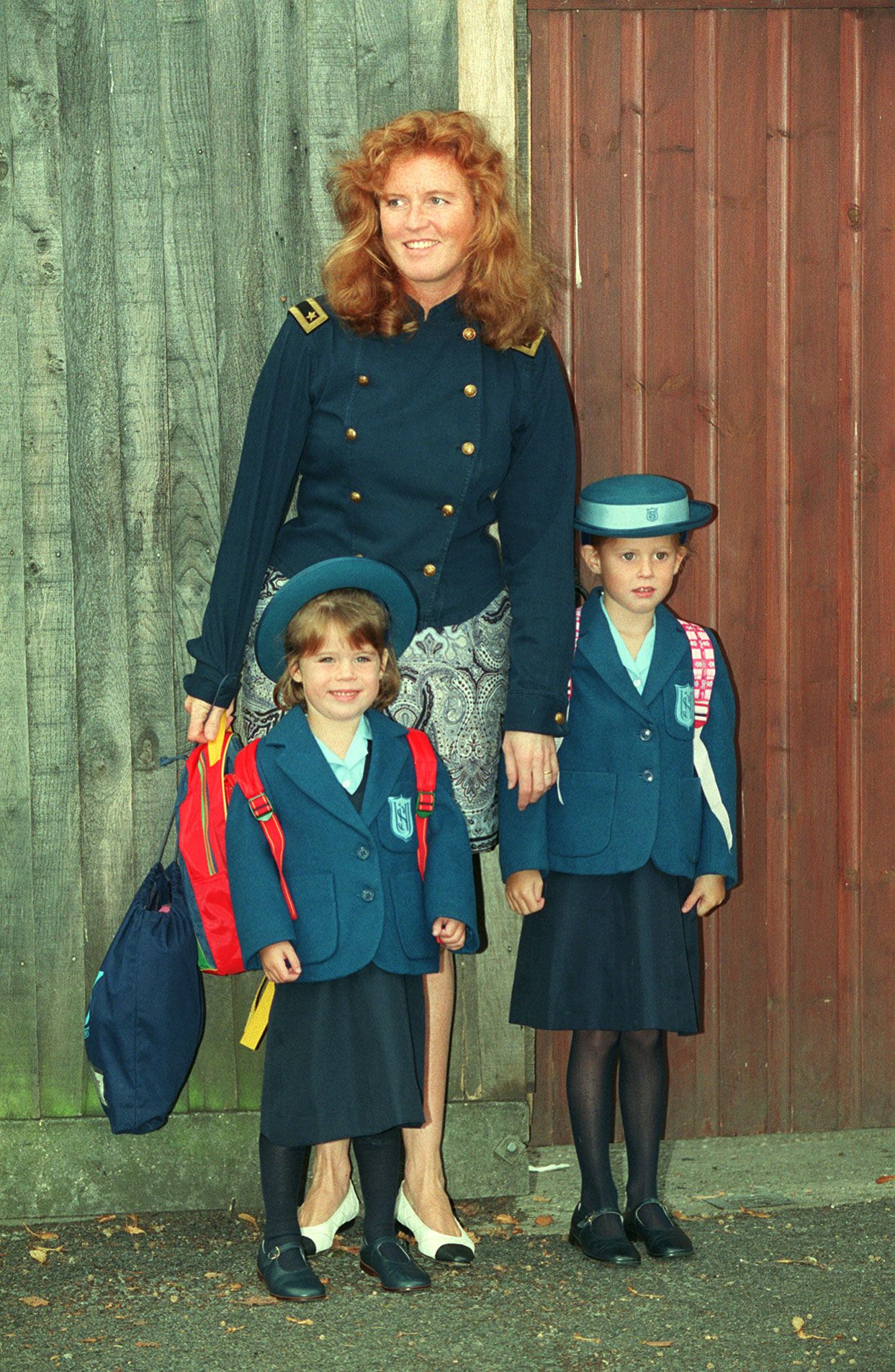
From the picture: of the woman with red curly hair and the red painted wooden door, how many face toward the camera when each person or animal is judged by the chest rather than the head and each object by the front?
2

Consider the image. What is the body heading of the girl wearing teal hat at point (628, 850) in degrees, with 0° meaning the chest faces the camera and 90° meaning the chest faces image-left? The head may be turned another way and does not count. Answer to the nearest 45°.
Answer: approximately 315°

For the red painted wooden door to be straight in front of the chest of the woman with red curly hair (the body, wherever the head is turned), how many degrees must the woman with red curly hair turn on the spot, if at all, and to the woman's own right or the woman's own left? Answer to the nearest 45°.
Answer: approximately 135° to the woman's own left

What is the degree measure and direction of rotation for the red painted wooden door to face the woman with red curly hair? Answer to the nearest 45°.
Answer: approximately 45° to its right

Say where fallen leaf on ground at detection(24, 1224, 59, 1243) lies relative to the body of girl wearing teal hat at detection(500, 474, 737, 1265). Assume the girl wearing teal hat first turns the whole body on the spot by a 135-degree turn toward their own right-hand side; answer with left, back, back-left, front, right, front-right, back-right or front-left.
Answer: front

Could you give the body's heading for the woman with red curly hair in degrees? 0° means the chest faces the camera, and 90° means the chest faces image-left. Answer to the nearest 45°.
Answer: approximately 0°
